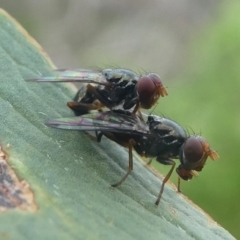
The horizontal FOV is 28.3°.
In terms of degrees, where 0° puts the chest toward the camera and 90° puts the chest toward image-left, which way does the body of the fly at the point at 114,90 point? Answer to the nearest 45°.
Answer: approximately 270°

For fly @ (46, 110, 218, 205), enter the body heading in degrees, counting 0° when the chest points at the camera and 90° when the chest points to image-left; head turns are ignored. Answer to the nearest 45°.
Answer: approximately 270°
